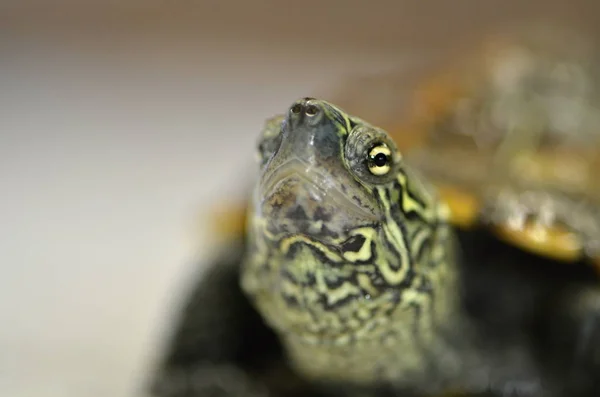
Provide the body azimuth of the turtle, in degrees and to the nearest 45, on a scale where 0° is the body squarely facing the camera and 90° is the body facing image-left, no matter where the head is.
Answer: approximately 45°
